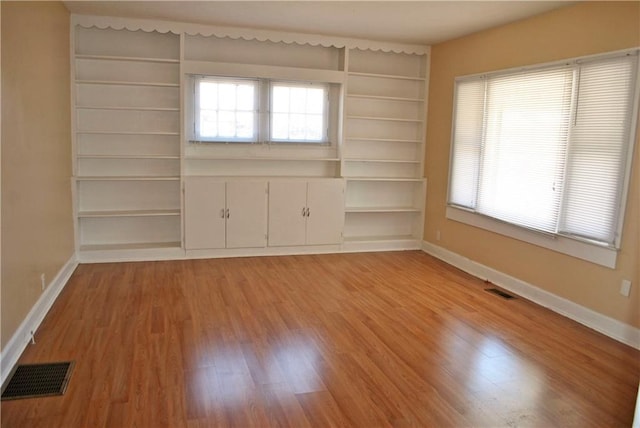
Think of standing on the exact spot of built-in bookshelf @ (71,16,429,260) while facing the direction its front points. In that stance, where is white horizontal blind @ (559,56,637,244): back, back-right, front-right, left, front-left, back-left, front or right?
front-left

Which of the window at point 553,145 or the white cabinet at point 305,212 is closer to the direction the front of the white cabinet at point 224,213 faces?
the window

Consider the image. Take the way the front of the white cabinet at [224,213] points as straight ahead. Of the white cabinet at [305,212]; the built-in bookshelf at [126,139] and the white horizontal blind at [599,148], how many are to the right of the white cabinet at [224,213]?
1

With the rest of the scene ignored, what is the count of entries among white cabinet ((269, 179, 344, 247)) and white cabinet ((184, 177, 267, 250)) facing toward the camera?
2

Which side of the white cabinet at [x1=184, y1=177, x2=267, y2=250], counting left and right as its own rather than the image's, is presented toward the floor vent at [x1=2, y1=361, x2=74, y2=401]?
front

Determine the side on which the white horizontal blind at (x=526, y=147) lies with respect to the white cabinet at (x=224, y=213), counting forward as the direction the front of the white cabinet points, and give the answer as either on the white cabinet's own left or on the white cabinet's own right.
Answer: on the white cabinet's own left

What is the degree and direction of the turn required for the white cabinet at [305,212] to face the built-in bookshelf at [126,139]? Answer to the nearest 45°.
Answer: approximately 90° to its right

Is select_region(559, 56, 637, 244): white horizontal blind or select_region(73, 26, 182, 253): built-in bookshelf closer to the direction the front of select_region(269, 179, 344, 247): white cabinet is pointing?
the white horizontal blind

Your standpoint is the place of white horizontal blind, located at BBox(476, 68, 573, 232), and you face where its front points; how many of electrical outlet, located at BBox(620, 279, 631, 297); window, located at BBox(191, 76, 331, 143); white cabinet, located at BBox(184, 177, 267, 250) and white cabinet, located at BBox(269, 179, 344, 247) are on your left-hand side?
1

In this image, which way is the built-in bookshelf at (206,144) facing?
toward the camera

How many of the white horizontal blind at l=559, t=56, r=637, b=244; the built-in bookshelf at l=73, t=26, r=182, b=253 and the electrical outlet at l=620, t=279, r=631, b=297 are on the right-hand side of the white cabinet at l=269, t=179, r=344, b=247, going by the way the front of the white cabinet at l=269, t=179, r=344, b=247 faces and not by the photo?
1

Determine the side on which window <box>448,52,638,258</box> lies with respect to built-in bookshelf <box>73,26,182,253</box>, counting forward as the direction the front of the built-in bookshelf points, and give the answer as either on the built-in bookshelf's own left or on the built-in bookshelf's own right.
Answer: on the built-in bookshelf's own left

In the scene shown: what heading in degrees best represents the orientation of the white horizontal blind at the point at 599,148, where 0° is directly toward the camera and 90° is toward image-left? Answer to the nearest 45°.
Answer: approximately 45°

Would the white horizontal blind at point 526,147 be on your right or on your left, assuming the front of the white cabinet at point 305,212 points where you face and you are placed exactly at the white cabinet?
on your left

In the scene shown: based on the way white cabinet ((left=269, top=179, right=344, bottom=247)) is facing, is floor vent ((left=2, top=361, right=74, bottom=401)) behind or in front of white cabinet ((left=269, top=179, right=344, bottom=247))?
in front
